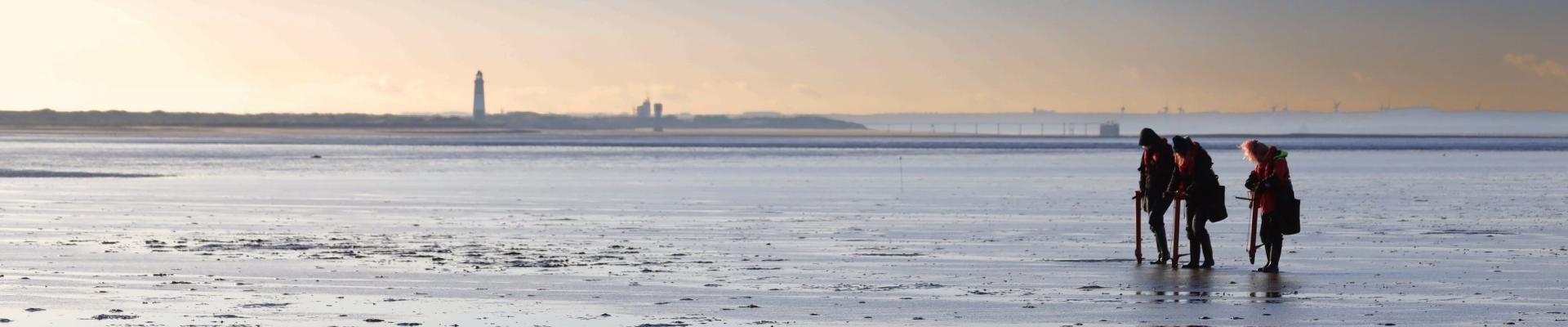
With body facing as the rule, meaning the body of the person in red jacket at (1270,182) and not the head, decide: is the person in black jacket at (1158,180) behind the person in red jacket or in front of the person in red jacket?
in front

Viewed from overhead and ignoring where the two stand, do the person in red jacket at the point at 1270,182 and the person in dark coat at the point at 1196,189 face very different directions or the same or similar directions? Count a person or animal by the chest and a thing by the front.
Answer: same or similar directions

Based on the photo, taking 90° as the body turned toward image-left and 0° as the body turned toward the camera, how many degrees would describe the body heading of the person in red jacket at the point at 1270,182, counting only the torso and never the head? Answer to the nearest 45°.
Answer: approximately 90°

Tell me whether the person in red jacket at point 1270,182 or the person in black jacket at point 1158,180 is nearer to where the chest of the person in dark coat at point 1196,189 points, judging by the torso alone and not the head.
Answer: the person in black jacket

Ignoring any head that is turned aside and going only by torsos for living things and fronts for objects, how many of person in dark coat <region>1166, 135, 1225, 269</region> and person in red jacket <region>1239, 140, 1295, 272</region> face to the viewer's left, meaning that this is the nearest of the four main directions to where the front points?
2

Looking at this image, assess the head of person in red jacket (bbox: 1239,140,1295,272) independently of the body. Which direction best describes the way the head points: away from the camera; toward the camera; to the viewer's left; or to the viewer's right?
to the viewer's left

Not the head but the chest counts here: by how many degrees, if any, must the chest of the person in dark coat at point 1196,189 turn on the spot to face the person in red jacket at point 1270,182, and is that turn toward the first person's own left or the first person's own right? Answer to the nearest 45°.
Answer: approximately 180°

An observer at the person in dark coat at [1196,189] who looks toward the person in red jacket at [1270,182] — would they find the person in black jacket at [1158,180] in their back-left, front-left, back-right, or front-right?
back-left

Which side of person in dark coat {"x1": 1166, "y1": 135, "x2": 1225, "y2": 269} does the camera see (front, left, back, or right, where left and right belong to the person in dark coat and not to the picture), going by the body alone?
left

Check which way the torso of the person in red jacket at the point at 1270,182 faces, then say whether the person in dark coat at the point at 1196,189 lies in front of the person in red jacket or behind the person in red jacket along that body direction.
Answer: in front
